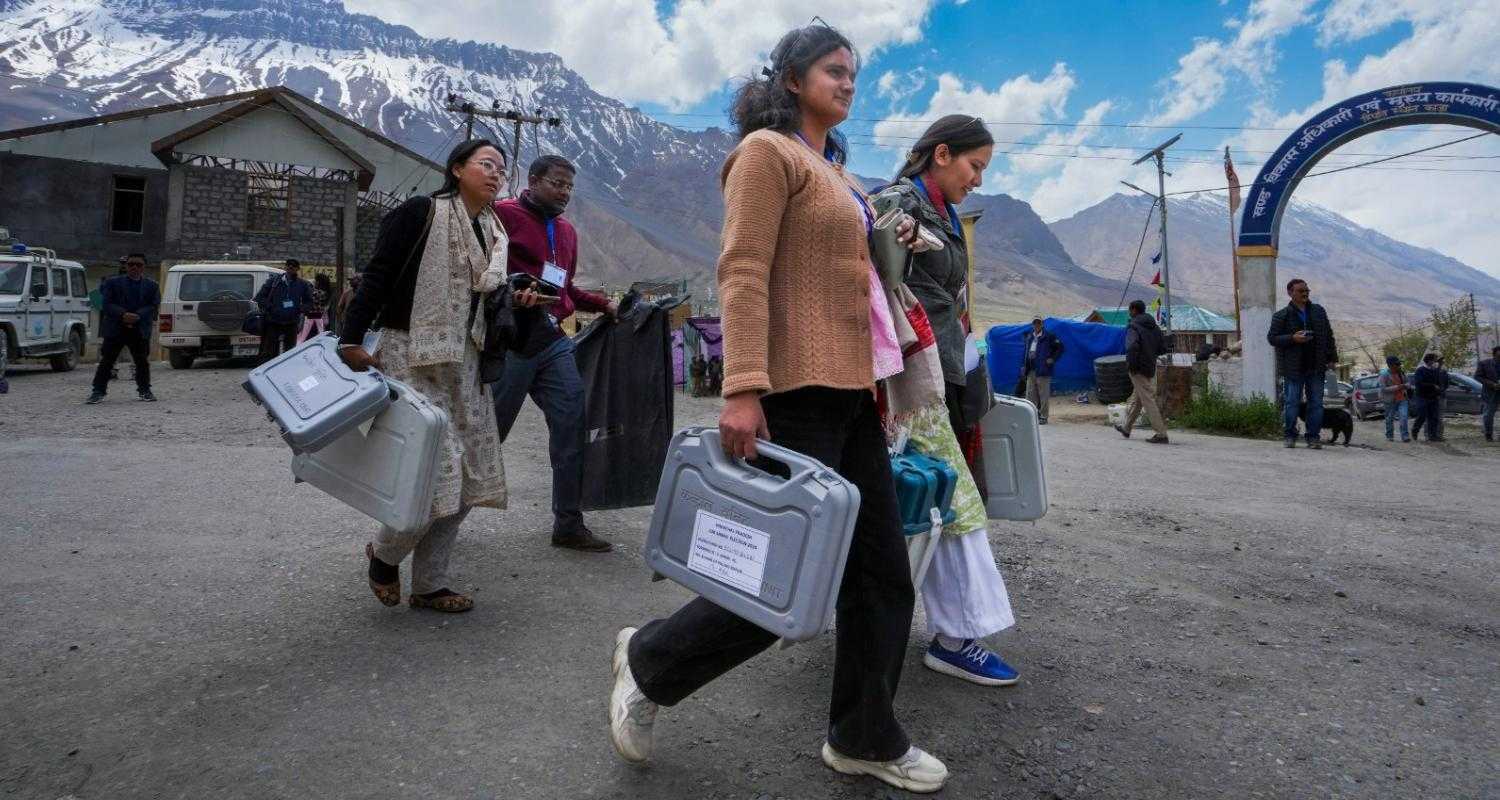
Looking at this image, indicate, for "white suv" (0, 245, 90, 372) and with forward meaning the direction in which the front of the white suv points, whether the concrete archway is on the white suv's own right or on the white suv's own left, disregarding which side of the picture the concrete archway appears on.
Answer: on the white suv's own left

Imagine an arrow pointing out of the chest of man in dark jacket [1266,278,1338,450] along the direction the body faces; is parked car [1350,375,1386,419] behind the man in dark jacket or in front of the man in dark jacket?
behind

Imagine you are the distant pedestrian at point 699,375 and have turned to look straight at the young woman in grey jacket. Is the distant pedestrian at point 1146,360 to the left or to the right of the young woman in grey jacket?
left

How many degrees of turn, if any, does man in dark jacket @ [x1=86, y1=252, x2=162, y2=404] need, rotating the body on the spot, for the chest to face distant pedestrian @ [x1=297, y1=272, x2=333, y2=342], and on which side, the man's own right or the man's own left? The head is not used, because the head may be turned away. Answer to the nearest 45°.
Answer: approximately 135° to the man's own left

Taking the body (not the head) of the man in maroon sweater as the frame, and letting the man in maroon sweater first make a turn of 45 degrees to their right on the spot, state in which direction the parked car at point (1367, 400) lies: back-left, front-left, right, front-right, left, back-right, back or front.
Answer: back-left

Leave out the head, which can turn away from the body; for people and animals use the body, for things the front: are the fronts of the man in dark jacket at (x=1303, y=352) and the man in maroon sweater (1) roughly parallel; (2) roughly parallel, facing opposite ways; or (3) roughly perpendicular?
roughly perpendicular

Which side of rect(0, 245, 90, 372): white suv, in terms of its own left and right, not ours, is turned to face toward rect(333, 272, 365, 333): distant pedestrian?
back

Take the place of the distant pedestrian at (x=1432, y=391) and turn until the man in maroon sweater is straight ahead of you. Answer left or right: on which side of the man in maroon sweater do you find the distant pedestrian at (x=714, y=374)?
right

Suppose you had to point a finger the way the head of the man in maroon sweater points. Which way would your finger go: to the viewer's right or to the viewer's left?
to the viewer's right

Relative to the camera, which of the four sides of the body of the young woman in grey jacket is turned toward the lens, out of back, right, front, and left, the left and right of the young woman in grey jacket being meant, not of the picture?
right

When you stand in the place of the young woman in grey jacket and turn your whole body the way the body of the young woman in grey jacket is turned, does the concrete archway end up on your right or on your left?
on your left

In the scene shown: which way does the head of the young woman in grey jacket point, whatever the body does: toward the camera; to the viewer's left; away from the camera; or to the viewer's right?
to the viewer's right
